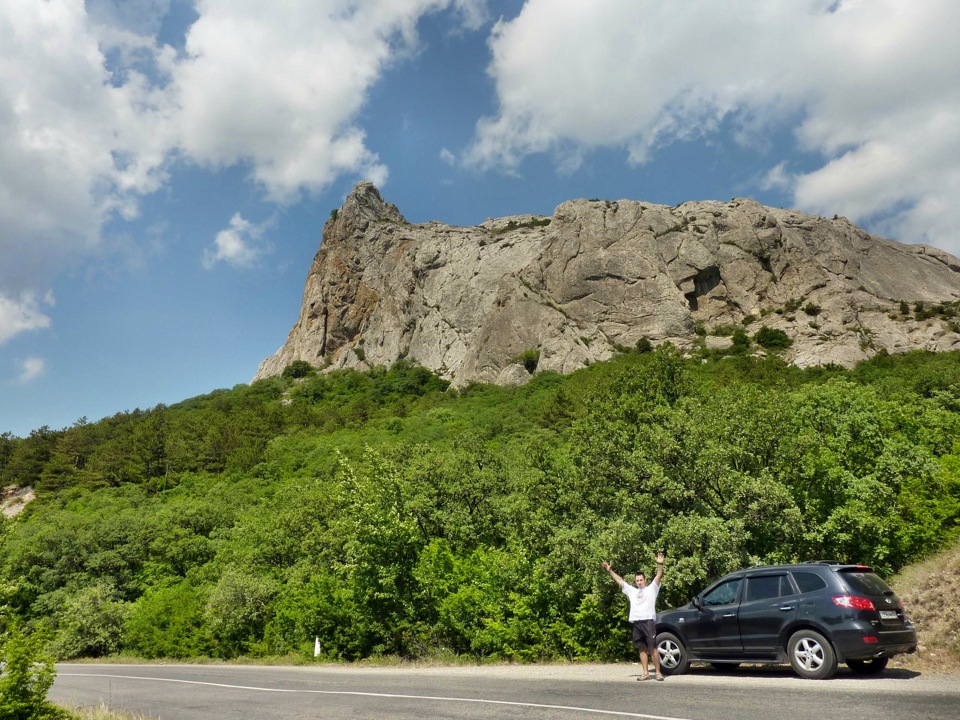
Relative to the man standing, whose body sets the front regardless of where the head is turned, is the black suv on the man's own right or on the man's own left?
on the man's own left

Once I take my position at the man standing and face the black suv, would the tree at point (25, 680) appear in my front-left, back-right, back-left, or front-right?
back-right

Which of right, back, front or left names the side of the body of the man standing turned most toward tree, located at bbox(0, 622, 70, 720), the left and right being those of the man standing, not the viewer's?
right

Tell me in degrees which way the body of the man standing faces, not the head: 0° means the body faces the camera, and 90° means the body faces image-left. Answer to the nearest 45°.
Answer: approximately 0°
